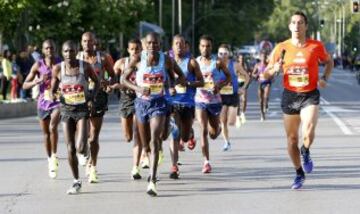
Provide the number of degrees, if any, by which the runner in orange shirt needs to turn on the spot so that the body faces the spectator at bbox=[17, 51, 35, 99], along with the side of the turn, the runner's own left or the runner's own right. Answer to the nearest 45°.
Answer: approximately 135° to the runner's own right

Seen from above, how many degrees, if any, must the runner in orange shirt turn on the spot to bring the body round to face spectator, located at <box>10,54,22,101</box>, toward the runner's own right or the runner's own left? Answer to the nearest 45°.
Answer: approximately 135° to the runner's own right

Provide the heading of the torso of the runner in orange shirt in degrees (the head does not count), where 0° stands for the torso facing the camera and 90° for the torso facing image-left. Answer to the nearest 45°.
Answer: approximately 0°
